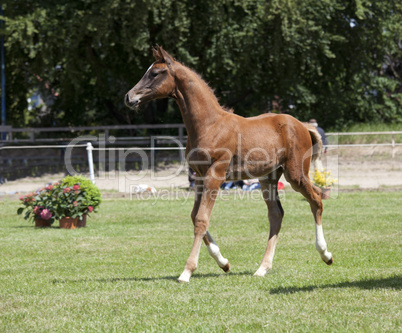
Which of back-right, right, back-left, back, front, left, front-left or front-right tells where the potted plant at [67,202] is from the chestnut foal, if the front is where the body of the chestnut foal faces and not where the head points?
front-right

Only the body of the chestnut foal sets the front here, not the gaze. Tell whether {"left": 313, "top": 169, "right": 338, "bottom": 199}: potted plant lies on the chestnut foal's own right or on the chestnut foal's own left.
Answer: on the chestnut foal's own right

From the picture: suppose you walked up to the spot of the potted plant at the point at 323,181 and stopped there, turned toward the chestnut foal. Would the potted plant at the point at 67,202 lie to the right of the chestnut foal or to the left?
right

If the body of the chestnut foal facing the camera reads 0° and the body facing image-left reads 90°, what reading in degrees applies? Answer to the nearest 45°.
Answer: approximately 90°
